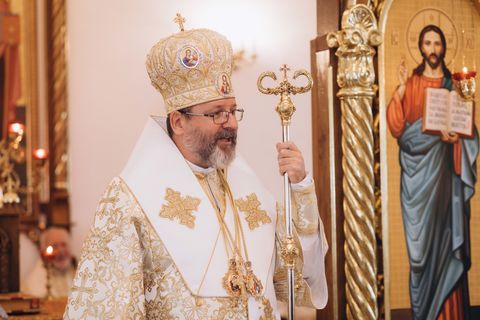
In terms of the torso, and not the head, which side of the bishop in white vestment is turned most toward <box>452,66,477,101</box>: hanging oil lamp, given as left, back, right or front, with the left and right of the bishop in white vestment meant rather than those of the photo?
left

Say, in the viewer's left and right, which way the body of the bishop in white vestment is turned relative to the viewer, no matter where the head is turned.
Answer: facing the viewer and to the right of the viewer

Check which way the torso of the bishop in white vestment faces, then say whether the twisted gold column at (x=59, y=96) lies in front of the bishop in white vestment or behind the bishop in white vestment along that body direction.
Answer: behind

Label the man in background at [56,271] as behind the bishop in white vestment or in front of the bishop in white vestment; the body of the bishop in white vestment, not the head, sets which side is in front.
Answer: behind

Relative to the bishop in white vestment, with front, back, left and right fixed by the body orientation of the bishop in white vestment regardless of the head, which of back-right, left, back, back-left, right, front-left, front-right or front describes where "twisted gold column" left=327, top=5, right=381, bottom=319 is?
left
